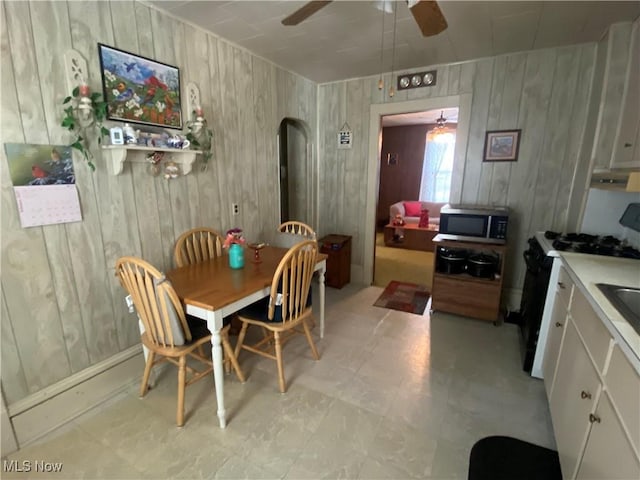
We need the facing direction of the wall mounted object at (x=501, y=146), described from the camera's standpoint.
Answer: facing the viewer

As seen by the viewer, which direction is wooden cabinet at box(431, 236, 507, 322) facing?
toward the camera

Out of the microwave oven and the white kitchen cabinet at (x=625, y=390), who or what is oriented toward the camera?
the microwave oven

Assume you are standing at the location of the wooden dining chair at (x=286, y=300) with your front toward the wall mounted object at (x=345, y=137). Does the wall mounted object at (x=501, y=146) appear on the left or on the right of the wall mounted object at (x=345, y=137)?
right

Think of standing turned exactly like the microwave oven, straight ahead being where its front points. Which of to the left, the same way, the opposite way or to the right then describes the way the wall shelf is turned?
to the left

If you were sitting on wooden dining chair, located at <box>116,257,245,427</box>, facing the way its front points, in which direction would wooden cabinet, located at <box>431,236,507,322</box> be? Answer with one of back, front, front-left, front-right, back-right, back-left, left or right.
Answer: front-right

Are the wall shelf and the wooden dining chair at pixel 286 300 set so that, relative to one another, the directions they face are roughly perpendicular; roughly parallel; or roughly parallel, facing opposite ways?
roughly parallel, facing opposite ways

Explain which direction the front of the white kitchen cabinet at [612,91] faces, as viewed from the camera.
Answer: facing to the left of the viewer

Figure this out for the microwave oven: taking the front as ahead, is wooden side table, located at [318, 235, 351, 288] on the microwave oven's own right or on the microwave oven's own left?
on the microwave oven's own right

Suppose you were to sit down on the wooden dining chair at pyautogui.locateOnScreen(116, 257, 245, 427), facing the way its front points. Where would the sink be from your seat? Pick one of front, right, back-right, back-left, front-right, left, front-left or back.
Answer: right

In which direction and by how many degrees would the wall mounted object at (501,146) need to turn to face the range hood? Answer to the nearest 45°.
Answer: approximately 45° to its left

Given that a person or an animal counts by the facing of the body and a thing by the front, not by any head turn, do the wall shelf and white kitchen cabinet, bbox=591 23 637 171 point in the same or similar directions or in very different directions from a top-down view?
very different directions

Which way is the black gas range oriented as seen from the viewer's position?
to the viewer's left

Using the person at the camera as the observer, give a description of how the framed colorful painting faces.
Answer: facing the viewer and to the right of the viewer

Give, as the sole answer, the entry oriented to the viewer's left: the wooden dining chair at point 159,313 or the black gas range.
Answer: the black gas range

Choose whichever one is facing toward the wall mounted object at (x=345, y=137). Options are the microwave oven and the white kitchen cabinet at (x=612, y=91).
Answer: the white kitchen cabinet

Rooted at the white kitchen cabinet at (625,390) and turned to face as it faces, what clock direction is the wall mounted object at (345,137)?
The wall mounted object is roughly at 1 o'clock from the white kitchen cabinet.

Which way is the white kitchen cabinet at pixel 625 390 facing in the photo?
to the viewer's left
